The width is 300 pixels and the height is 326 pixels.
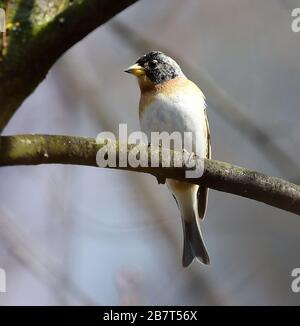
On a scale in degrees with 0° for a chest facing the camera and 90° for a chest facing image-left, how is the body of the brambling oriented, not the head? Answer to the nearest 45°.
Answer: approximately 45°
